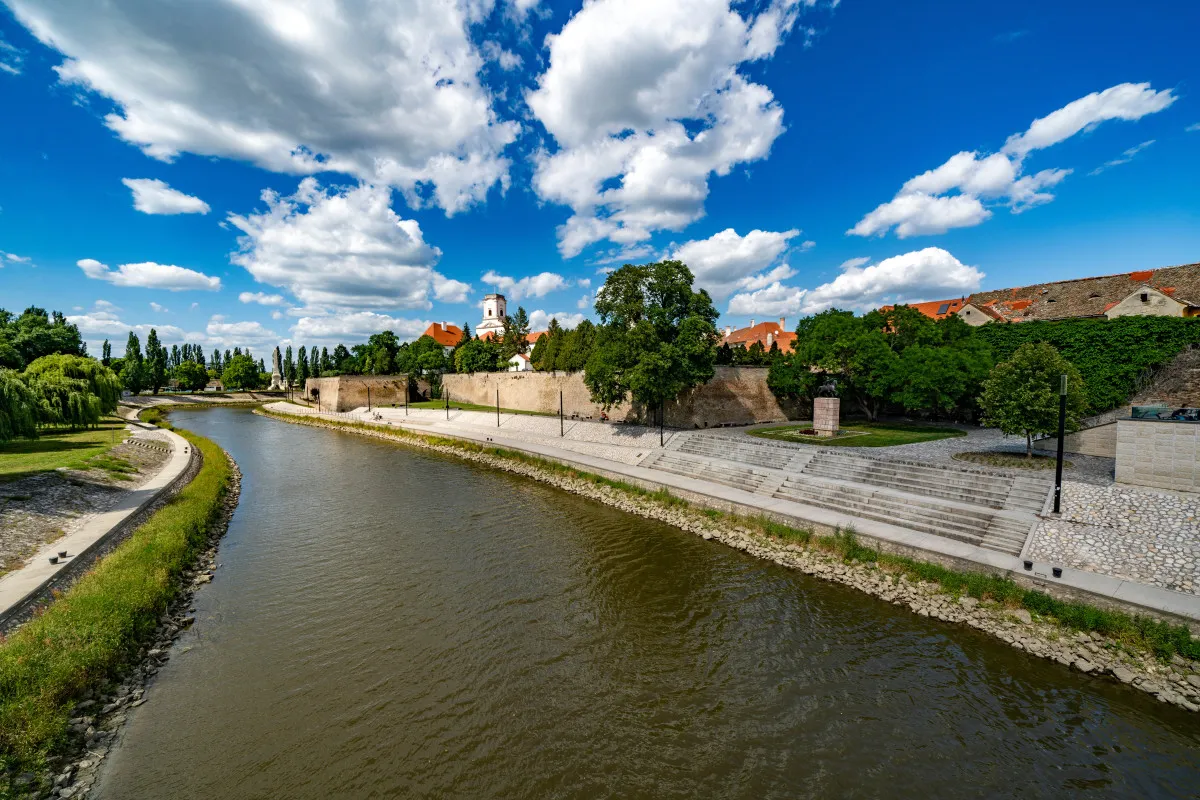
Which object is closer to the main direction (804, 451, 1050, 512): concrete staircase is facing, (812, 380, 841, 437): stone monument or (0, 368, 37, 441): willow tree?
the willow tree

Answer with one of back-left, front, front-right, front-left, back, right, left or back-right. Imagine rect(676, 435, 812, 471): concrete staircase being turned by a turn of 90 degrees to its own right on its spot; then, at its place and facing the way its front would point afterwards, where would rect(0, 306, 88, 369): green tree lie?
front-left

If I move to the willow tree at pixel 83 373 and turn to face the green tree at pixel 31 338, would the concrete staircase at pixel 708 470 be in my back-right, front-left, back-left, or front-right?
back-right

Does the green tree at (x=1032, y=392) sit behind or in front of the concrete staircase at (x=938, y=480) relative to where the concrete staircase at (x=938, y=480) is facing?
behind

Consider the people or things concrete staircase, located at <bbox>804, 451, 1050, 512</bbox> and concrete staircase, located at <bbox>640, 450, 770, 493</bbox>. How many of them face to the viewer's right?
0

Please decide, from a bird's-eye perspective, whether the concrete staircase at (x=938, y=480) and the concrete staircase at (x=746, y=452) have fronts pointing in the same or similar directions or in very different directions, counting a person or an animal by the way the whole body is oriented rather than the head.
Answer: same or similar directions

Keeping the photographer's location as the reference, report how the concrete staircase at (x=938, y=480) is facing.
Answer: facing the viewer and to the left of the viewer

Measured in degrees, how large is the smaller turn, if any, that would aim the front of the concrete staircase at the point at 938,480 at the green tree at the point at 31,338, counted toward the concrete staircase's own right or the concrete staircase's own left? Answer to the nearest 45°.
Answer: approximately 45° to the concrete staircase's own right

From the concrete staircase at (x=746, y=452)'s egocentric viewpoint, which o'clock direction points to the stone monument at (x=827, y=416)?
The stone monument is roughly at 6 o'clock from the concrete staircase.

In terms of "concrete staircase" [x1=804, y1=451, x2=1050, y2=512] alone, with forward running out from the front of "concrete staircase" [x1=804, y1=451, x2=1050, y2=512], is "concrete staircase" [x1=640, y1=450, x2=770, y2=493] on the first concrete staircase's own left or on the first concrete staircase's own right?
on the first concrete staircase's own right

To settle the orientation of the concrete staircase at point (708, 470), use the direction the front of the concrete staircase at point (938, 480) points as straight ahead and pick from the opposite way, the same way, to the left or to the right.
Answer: the same way

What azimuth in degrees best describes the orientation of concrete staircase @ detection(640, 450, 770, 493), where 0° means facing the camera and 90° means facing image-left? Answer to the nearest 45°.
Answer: approximately 45°

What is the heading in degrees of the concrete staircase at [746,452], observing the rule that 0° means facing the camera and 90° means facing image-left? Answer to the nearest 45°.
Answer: approximately 45°

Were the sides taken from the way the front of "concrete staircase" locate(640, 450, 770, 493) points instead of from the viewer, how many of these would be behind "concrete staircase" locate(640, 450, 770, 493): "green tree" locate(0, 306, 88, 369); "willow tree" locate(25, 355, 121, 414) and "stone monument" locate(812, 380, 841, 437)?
1
